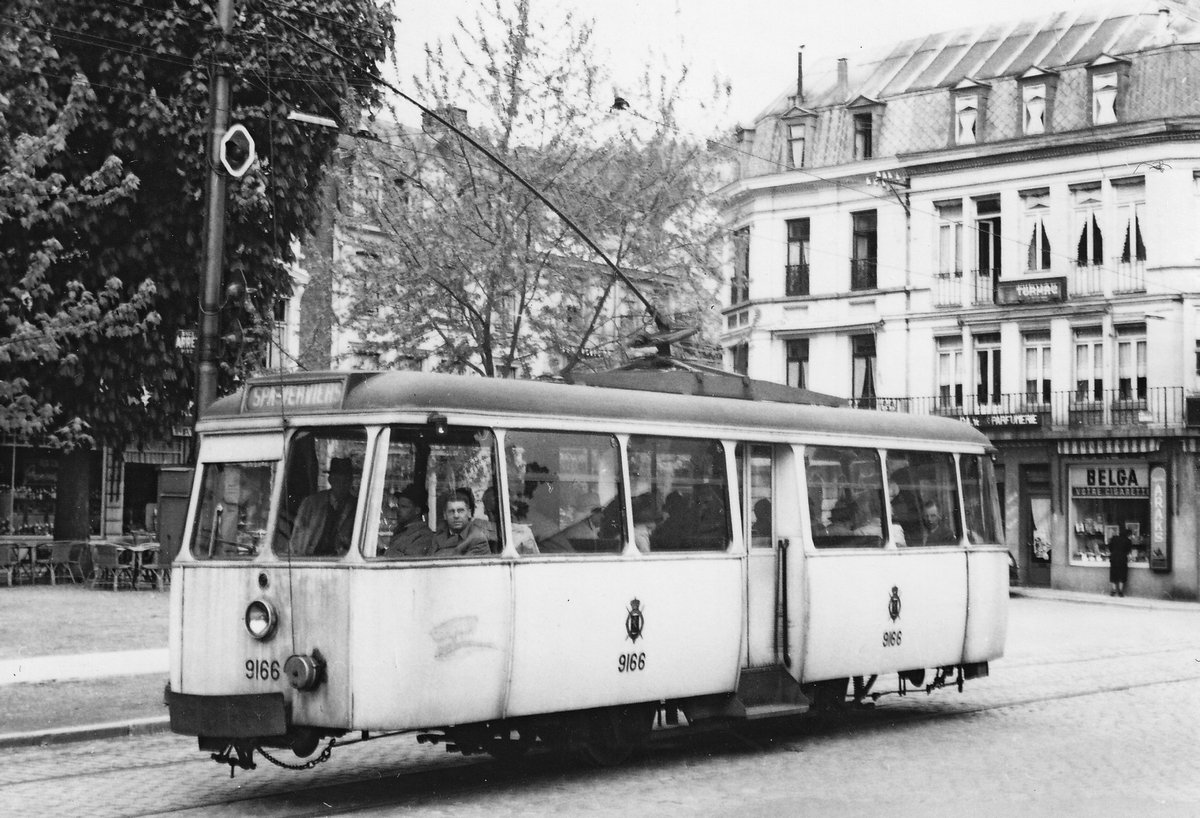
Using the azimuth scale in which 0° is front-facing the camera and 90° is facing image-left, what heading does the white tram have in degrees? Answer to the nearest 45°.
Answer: approximately 45°

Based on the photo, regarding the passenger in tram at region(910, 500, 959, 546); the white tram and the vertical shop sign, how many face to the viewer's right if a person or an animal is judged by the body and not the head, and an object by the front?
0

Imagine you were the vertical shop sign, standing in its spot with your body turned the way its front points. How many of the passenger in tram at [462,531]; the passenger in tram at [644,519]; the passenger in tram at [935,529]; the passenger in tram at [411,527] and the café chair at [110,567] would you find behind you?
0

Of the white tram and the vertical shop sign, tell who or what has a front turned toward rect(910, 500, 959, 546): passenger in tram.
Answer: the vertical shop sign

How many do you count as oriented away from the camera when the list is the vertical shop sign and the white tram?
0

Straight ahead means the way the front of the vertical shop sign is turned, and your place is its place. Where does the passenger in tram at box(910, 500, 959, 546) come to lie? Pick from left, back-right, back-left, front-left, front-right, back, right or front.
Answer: front

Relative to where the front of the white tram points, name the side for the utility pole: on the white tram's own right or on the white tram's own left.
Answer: on the white tram's own right

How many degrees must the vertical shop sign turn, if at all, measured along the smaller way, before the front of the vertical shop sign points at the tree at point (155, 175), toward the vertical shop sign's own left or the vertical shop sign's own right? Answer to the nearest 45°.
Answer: approximately 45° to the vertical shop sign's own right

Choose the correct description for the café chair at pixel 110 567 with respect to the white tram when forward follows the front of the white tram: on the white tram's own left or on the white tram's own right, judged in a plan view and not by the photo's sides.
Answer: on the white tram's own right

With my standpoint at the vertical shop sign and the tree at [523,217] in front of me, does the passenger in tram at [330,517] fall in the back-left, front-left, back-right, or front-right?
front-left

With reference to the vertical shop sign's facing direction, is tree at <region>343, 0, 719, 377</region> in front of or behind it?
in front

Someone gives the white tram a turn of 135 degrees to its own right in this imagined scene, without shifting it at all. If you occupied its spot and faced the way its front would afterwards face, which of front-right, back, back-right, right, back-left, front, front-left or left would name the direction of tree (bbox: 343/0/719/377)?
front

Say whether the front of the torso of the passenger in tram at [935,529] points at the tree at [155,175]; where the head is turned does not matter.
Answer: no

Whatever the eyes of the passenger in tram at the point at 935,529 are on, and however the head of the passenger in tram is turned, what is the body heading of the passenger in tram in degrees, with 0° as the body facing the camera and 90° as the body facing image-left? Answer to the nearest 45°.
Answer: approximately 45°

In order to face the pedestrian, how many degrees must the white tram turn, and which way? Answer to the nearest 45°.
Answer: approximately 180°

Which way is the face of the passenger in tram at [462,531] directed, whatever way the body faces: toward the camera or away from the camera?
toward the camera

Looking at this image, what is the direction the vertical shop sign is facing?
toward the camera

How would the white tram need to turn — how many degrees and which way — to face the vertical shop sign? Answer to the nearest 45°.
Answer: approximately 180°

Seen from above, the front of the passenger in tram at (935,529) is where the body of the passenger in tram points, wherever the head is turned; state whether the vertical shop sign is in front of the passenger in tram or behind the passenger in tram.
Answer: behind
